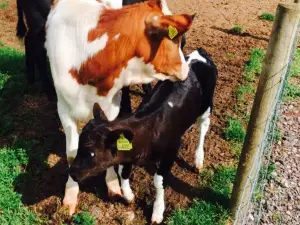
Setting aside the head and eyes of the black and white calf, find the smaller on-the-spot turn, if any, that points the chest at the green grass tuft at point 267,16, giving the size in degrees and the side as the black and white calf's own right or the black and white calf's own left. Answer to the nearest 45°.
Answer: approximately 135° to the black and white calf's own right

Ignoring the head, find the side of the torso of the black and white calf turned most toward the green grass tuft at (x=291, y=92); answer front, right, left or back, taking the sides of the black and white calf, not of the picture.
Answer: back

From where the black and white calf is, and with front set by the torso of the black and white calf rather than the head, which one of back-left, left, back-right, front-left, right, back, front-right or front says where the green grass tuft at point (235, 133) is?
back

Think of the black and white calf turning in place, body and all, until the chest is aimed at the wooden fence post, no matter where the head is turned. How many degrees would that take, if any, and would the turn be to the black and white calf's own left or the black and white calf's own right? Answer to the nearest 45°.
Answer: approximately 90° to the black and white calf's own left

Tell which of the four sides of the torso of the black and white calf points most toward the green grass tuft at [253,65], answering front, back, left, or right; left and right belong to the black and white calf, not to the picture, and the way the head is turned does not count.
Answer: back

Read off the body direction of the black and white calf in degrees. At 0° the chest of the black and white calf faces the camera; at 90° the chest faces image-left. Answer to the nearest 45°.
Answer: approximately 45°

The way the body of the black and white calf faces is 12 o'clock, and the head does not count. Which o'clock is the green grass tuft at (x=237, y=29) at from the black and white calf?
The green grass tuft is roughly at 5 o'clock from the black and white calf.

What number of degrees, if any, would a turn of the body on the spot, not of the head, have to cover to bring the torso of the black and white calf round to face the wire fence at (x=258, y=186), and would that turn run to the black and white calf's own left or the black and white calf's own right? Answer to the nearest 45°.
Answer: approximately 135° to the black and white calf's own left
